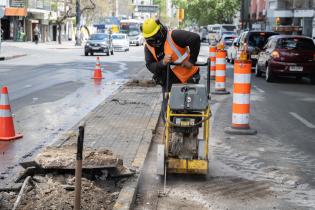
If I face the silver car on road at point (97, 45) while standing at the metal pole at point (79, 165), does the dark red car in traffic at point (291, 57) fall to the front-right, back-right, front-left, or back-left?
front-right

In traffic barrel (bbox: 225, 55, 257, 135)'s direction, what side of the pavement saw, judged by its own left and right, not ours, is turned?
back

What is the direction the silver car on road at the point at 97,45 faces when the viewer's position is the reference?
facing the viewer and to the left of the viewer

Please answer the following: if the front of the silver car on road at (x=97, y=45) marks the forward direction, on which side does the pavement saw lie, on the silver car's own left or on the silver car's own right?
on the silver car's own left

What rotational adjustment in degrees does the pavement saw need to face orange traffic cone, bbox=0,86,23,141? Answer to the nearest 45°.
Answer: approximately 135° to its right

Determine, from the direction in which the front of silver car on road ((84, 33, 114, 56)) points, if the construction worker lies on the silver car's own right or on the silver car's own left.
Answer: on the silver car's own left

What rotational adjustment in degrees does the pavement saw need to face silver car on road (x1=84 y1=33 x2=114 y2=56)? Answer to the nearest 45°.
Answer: approximately 180°

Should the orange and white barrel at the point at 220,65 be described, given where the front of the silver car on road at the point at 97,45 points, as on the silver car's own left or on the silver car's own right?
on the silver car's own left

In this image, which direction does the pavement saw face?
toward the camera

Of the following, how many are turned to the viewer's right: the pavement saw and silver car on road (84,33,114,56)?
0
